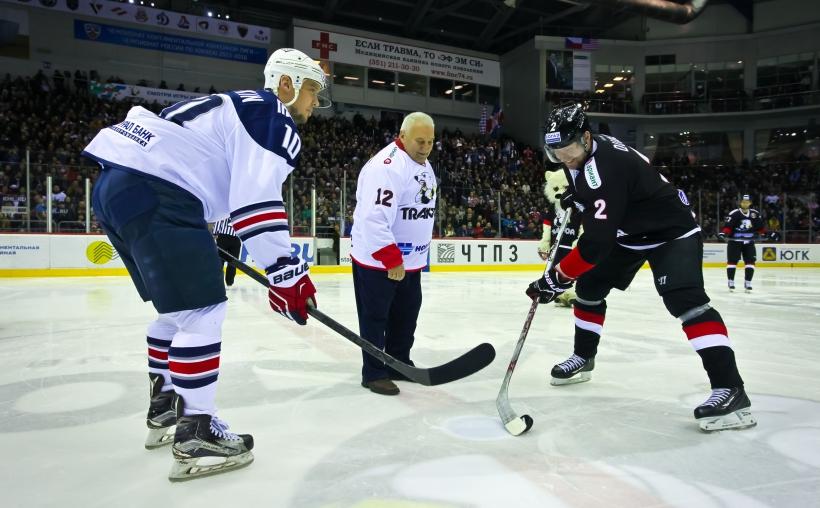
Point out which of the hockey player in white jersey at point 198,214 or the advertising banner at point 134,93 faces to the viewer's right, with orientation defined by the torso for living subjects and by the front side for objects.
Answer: the hockey player in white jersey

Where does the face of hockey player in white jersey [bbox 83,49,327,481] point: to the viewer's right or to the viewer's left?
to the viewer's right

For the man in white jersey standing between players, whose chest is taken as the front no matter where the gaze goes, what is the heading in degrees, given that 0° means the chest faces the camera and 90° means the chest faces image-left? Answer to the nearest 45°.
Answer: approximately 315°

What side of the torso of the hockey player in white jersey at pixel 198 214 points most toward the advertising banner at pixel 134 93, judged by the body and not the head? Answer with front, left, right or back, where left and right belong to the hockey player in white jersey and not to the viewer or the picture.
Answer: left

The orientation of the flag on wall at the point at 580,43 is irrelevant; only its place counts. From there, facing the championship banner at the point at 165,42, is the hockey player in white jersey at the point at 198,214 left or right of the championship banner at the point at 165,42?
left

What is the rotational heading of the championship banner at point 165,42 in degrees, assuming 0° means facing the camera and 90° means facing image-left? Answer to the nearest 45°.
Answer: approximately 315°

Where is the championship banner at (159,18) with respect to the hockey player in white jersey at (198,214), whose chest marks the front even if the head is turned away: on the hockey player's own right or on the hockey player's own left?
on the hockey player's own left

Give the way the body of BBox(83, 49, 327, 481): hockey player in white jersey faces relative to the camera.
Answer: to the viewer's right

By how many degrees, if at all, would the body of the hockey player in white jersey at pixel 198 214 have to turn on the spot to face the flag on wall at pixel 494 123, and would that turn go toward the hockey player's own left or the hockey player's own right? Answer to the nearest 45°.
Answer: approximately 45° to the hockey player's own left

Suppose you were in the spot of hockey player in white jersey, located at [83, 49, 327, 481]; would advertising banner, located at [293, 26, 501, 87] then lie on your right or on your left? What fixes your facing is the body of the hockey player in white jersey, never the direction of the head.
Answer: on your left

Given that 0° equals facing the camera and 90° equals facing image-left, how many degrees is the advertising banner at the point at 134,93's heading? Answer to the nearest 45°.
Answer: approximately 0°
